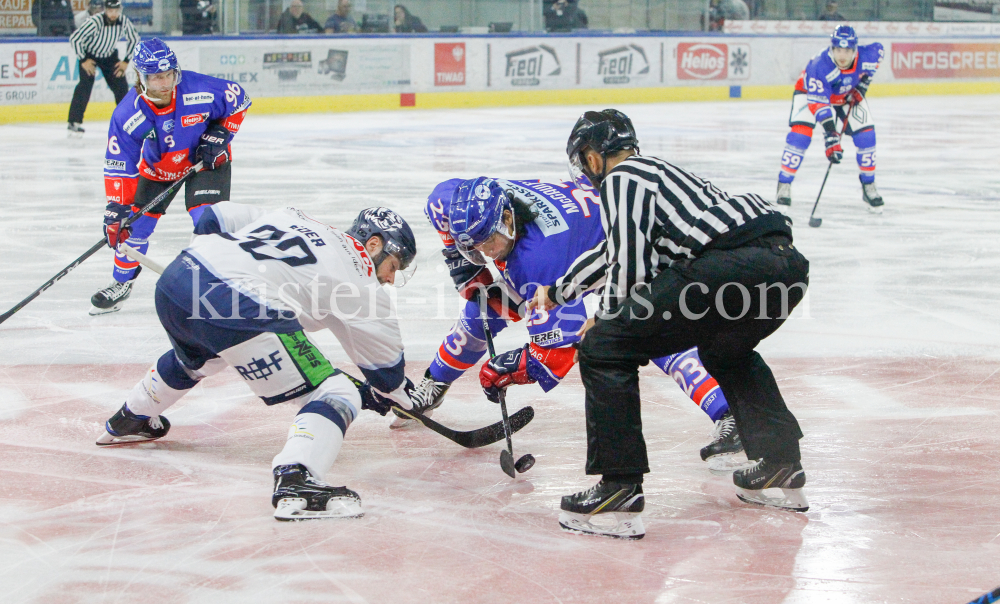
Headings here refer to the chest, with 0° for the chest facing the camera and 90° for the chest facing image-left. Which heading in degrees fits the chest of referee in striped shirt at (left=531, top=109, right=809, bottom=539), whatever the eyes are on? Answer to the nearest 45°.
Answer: approximately 90°

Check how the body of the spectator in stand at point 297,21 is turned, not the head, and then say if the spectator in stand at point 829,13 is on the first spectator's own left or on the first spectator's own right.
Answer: on the first spectator's own left

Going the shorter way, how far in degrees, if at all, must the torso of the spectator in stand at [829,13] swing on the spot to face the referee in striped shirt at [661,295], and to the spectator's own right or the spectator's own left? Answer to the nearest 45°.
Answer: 0° — they already face them

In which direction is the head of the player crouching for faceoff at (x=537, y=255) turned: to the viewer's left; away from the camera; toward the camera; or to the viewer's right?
to the viewer's left

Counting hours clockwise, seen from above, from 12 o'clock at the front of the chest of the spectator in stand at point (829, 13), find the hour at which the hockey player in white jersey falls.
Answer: The hockey player in white jersey is roughly at 12 o'clock from the spectator in stand.

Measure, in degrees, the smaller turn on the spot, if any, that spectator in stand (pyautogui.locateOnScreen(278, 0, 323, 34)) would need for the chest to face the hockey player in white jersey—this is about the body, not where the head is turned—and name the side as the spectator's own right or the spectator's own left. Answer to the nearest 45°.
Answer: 0° — they already face them

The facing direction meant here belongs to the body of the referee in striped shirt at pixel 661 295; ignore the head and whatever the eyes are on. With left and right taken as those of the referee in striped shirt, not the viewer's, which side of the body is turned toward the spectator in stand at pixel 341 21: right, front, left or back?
right

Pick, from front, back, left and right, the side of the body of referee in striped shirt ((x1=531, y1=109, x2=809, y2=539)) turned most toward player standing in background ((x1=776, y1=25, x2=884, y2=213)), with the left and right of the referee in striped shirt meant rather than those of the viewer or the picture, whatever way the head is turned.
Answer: right
